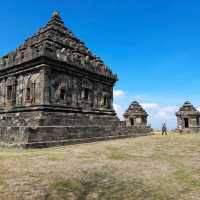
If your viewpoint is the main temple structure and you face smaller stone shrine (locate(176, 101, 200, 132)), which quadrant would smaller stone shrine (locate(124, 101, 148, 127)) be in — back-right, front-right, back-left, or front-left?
front-left

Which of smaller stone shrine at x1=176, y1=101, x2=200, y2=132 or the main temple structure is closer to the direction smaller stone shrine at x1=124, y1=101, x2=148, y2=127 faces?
the main temple structure

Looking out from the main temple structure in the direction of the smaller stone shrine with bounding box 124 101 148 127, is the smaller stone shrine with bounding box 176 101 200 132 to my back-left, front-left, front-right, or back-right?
front-right

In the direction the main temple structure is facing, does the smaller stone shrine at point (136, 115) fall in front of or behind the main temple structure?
in front

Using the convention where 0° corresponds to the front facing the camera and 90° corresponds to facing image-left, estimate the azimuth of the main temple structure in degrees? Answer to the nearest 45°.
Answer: approximately 225°

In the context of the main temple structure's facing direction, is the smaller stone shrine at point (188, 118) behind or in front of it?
in front

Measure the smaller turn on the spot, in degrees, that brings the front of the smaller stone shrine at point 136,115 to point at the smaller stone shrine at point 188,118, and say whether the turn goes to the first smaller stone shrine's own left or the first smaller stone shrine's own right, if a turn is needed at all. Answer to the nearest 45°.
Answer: approximately 135° to the first smaller stone shrine's own left

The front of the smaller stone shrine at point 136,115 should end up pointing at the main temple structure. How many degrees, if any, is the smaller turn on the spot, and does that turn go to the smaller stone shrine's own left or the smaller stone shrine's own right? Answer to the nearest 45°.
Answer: approximately 45° to the smaller stone shrine's own left

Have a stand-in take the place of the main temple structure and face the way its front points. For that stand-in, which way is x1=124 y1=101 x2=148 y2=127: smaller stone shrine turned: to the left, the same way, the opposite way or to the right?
the opposite way

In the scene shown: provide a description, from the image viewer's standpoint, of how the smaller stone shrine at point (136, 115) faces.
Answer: facing the viewer and to the left of the viewer

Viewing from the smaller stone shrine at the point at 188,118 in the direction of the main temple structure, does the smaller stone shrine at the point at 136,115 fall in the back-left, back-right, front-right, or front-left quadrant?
front-right
